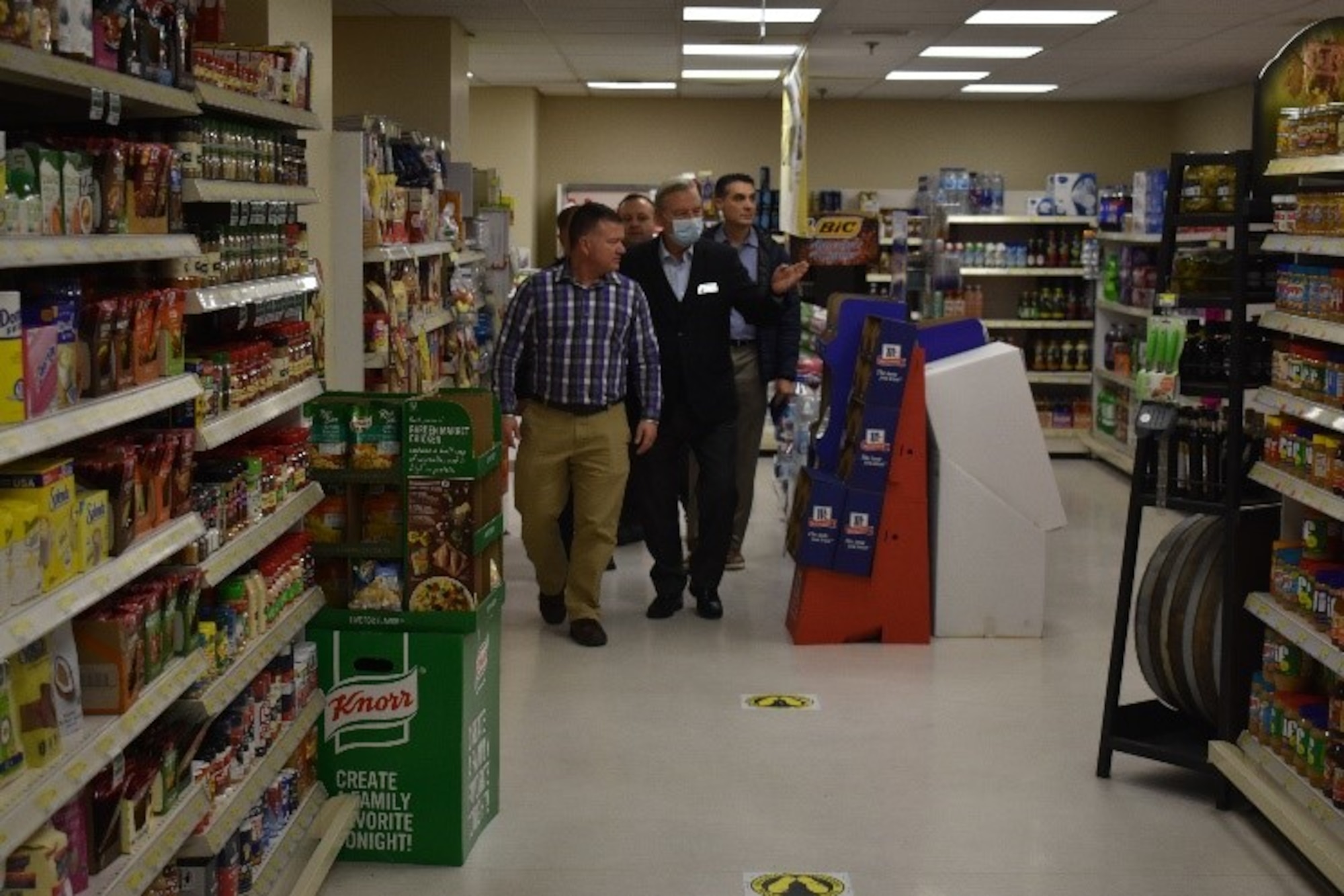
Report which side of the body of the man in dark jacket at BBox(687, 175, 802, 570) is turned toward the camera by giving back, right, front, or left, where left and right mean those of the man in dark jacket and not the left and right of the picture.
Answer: front

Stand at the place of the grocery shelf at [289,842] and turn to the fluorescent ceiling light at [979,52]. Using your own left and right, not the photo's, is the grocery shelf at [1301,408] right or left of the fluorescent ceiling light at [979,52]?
right

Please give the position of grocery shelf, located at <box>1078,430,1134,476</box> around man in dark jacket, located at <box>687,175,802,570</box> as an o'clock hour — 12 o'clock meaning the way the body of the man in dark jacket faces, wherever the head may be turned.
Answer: The grocery shelf is roughly at 7 o'clock from the man in dark jacket.

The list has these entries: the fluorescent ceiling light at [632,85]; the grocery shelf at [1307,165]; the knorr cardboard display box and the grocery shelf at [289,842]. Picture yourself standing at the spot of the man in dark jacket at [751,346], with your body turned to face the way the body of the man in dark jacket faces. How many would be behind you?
1

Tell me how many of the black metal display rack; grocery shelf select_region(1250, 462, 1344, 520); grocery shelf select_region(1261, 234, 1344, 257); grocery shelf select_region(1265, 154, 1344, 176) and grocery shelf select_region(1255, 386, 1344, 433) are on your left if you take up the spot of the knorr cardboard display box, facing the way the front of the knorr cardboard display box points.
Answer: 5

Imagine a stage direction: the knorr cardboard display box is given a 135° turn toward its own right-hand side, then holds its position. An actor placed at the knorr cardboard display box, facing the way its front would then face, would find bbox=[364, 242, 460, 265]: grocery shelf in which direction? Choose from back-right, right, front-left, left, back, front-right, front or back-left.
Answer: front-right

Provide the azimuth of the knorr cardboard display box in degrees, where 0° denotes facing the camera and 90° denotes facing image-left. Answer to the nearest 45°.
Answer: approximately 0°

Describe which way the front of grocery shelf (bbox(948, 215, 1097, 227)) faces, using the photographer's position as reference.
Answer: facing the viewer

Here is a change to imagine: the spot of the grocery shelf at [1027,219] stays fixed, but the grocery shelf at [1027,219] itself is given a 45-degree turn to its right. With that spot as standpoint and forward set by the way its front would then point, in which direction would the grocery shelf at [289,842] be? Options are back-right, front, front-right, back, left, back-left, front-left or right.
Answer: front-left

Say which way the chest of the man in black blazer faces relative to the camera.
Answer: toward the camera
